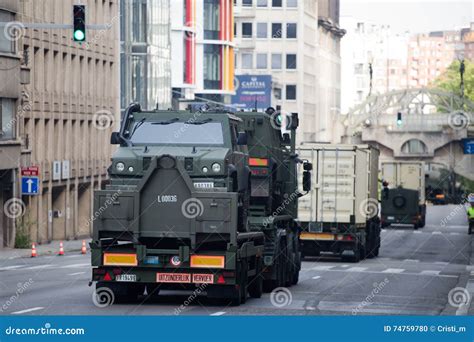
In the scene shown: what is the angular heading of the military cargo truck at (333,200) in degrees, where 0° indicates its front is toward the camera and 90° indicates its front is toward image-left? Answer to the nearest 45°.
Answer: approximately 180°

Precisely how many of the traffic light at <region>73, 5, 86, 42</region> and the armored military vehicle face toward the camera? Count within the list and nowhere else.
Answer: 2

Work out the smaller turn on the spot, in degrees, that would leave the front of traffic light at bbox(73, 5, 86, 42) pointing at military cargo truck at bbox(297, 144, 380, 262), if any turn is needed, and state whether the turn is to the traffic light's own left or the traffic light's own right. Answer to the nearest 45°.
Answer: approximately 135° to the traffic light's own left

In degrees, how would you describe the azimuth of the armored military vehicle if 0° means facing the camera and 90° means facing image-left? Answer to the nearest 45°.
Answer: approximately 0°

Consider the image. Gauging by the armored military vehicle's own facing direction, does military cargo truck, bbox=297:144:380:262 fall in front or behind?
behind

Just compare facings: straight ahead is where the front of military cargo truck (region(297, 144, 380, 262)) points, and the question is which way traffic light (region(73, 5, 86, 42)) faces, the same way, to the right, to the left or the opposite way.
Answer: the opposite way
